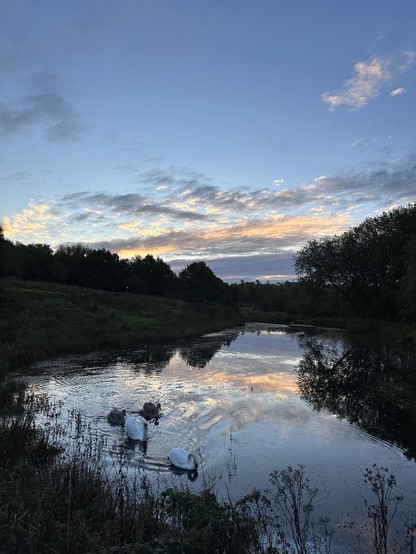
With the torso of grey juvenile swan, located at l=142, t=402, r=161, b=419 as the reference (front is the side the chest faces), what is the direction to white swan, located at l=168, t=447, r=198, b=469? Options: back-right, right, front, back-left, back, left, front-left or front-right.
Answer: right

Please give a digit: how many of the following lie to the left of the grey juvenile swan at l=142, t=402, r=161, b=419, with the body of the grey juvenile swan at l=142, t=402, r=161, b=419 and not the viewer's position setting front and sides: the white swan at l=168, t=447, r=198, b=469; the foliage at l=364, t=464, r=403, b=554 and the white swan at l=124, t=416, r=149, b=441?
0

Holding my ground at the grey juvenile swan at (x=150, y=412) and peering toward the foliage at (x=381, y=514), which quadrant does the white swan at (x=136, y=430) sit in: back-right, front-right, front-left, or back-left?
front-right

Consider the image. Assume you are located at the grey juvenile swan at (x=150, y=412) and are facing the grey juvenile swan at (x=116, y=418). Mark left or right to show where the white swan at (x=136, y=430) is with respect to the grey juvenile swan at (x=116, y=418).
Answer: left

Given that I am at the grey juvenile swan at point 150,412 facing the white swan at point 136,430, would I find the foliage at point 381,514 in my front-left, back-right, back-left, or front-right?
front-left

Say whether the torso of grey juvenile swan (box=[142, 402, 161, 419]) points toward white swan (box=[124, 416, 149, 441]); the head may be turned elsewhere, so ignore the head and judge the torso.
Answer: no

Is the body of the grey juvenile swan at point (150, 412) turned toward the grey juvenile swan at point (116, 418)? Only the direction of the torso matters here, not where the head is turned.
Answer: no
